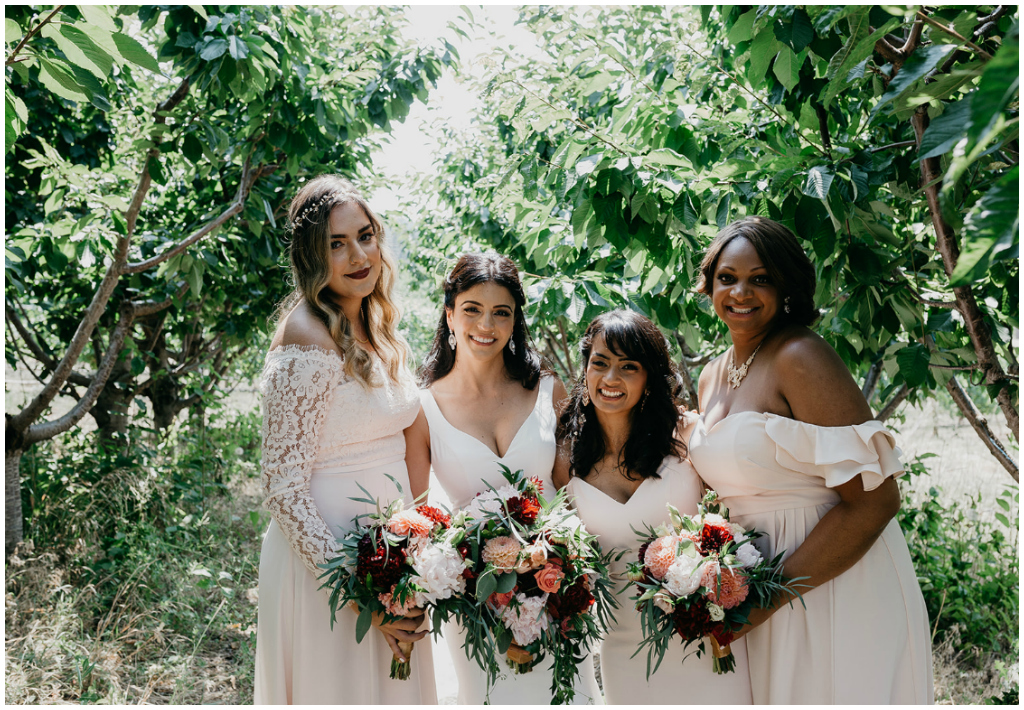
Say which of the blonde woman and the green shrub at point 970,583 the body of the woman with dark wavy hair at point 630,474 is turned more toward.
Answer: the blonde woman

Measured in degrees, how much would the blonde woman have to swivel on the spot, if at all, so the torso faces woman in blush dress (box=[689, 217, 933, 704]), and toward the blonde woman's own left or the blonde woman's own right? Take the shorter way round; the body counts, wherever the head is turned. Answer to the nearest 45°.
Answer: approximately 45° to the blonde woman's own left

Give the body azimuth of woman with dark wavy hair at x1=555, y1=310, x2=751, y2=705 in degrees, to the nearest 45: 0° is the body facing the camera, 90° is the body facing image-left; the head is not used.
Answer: approximately 0°

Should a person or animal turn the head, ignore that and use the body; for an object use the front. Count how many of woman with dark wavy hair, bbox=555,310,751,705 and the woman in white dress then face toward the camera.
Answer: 2
